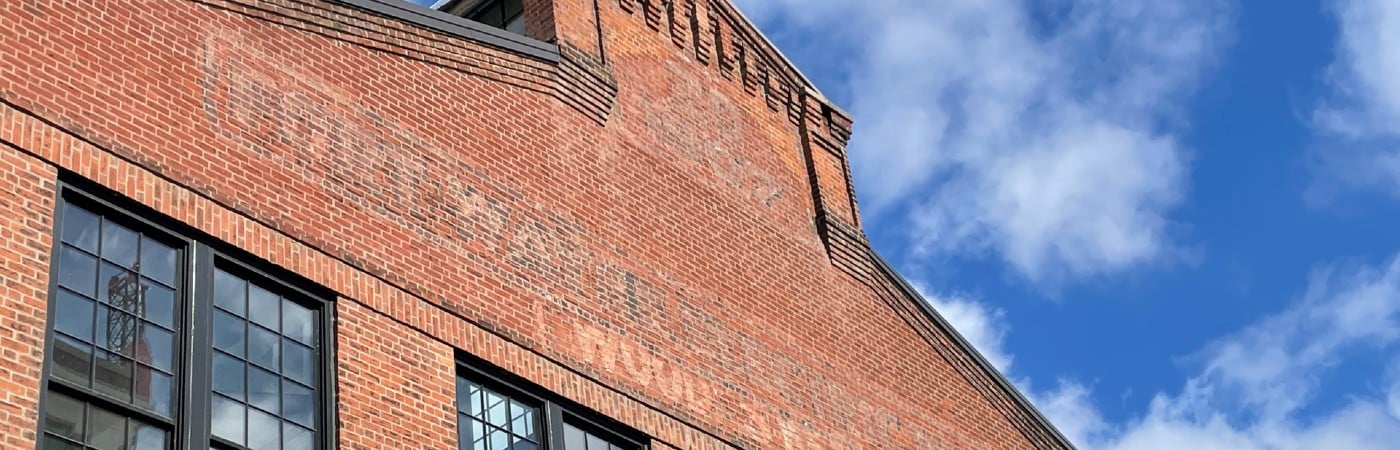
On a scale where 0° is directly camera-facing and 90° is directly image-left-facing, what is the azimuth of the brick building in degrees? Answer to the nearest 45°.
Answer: approximately 315°
